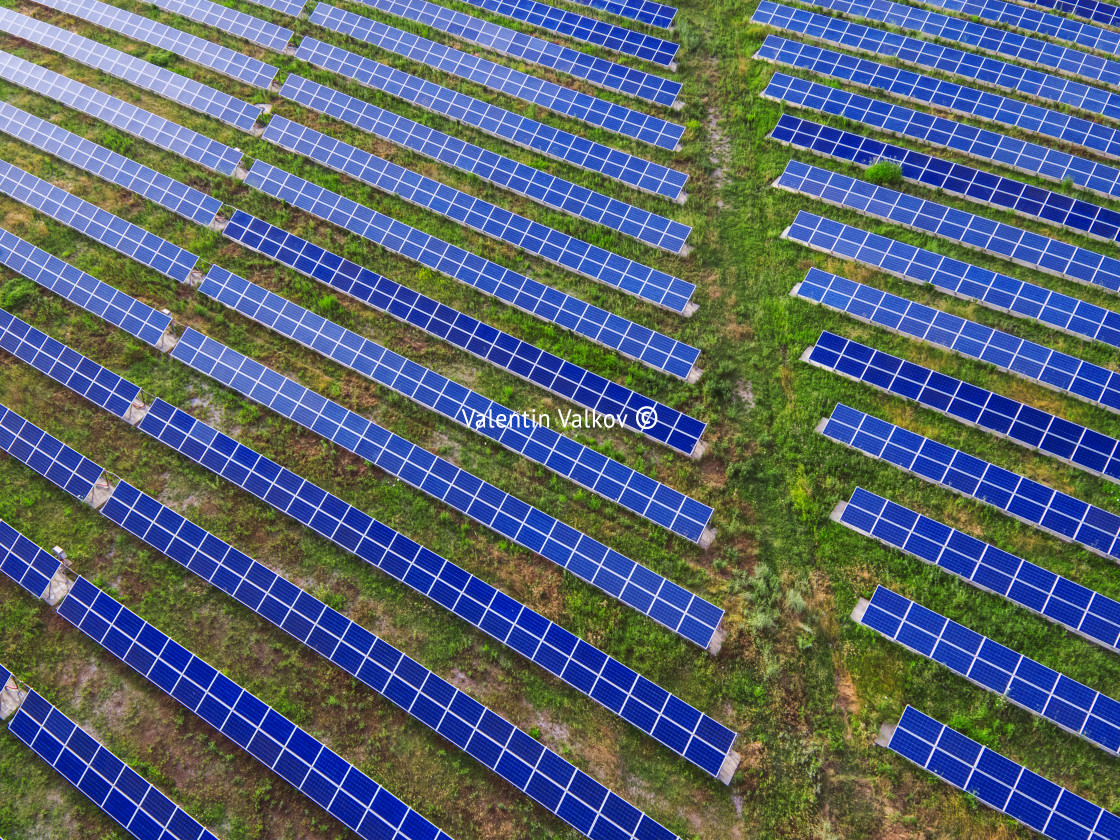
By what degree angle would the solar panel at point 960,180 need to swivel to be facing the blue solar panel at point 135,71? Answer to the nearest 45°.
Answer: approximately 45° to its right

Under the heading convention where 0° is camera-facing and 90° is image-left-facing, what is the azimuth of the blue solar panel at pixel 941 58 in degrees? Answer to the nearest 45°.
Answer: approximately 45°
